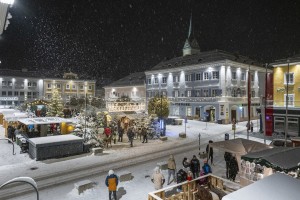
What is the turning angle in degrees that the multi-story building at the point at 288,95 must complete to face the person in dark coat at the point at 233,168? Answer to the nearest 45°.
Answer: approximately 45° to its left

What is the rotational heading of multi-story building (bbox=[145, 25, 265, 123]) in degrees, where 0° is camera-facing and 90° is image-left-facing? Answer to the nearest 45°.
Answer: approximately 45°

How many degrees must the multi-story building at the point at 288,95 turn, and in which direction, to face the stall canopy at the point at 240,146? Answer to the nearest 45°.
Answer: approximately 45° to its left

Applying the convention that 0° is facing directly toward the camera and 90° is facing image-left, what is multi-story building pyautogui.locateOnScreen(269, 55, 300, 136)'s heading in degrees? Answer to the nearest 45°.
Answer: approximately 45°
